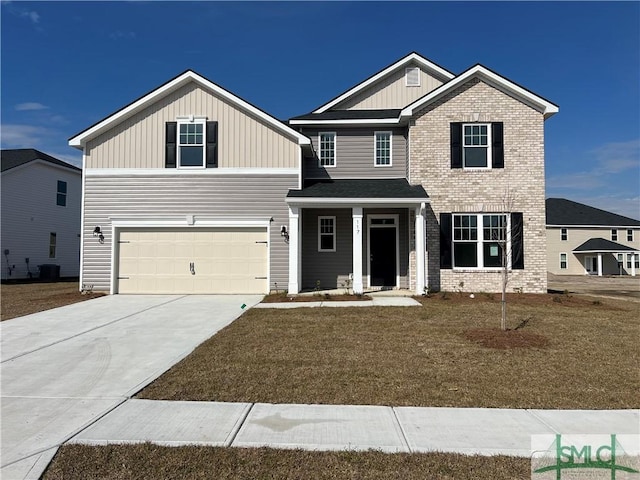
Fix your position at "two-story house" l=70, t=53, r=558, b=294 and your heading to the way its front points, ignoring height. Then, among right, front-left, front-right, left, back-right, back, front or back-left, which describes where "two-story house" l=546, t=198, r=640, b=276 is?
back-left

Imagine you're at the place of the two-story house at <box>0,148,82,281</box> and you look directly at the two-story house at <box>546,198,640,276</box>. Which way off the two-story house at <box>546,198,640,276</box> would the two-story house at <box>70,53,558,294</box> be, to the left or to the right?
right

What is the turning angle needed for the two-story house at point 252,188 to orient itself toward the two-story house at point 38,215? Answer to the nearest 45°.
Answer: approximately 135° to its right

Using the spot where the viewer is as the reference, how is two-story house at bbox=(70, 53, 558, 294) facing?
facing the viewer
